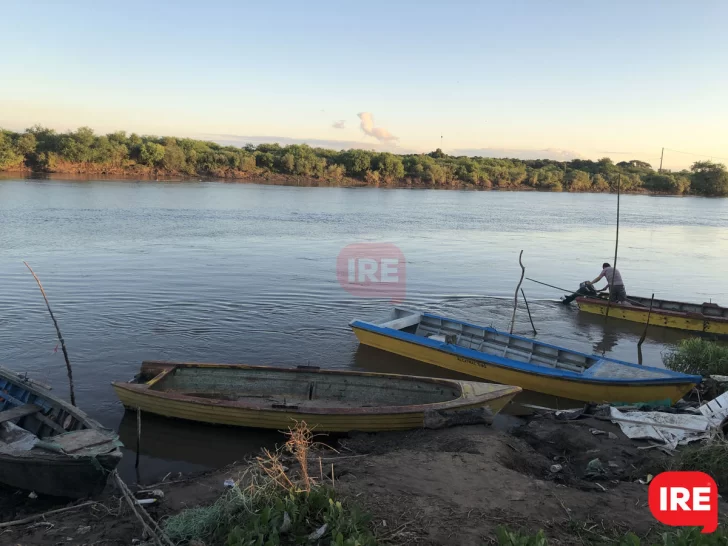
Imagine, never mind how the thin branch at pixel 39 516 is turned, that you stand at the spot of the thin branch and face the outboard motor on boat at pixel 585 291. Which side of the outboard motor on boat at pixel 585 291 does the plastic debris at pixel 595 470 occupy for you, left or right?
right

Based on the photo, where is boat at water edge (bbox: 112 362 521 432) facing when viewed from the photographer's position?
facing to the right of the viewer

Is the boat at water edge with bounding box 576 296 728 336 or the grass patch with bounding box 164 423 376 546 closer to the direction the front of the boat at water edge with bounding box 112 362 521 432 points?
the boat at water edge
